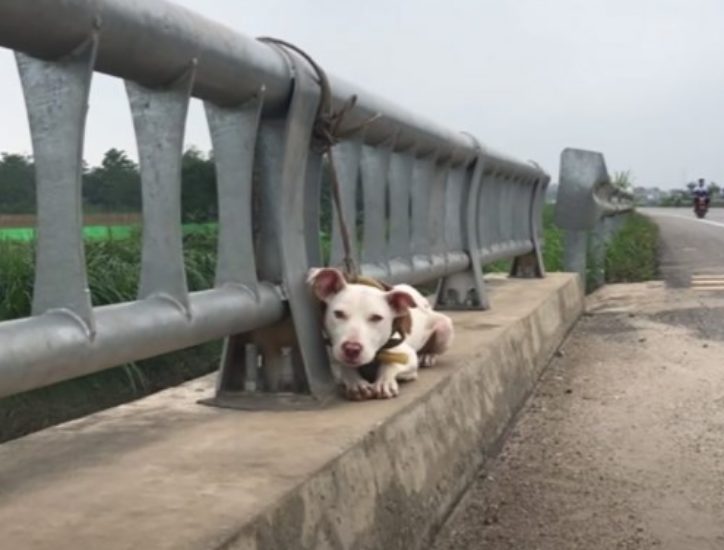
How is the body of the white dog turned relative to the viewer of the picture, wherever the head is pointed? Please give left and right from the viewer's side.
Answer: facing the viewer and to the left of the viewer

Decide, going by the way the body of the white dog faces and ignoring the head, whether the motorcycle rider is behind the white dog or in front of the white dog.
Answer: behind
